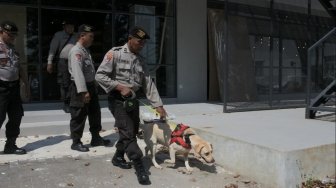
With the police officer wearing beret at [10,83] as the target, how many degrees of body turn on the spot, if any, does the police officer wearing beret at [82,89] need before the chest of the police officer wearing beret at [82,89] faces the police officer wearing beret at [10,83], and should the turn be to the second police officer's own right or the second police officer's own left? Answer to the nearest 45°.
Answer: approximately 180°

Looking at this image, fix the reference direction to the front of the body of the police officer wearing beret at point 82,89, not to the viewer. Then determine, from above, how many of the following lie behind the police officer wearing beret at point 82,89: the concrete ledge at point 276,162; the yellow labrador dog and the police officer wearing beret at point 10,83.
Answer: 1

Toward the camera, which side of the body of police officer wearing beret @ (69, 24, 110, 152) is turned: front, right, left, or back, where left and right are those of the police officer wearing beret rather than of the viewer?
right

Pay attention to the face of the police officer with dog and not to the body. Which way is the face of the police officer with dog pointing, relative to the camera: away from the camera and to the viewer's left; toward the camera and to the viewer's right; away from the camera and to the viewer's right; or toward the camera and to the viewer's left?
toward the camera and to the viewer's right

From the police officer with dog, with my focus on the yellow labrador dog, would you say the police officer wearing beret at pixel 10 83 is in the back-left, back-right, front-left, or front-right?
back-left

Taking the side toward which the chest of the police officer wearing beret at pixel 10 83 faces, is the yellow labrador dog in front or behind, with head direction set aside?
in front

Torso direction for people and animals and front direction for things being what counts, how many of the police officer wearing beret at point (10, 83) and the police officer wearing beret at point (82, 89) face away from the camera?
0

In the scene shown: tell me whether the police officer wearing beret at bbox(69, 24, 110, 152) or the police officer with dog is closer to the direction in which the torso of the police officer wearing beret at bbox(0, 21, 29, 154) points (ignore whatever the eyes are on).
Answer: the police officer with dog

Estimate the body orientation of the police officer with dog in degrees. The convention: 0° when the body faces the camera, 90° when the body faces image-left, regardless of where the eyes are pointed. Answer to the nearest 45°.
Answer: approximately 315°

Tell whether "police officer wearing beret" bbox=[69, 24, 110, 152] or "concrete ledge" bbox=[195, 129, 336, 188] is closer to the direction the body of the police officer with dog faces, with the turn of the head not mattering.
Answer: the concrete ledge

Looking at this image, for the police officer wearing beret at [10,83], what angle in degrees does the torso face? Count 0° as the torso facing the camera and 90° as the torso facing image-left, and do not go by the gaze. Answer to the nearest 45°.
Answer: approximately 315°

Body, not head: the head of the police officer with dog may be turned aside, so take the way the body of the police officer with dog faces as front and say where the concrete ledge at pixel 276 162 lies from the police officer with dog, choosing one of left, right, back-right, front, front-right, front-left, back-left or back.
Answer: front-left
